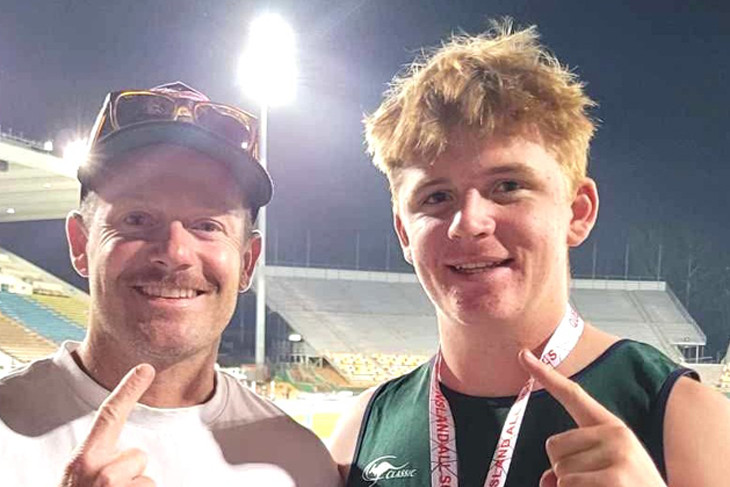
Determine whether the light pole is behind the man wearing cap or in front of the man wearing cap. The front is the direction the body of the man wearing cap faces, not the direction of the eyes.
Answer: behind

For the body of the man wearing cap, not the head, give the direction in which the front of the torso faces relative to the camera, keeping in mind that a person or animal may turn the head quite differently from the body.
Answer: toward the camera

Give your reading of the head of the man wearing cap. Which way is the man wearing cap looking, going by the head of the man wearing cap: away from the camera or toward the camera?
toward the camera
